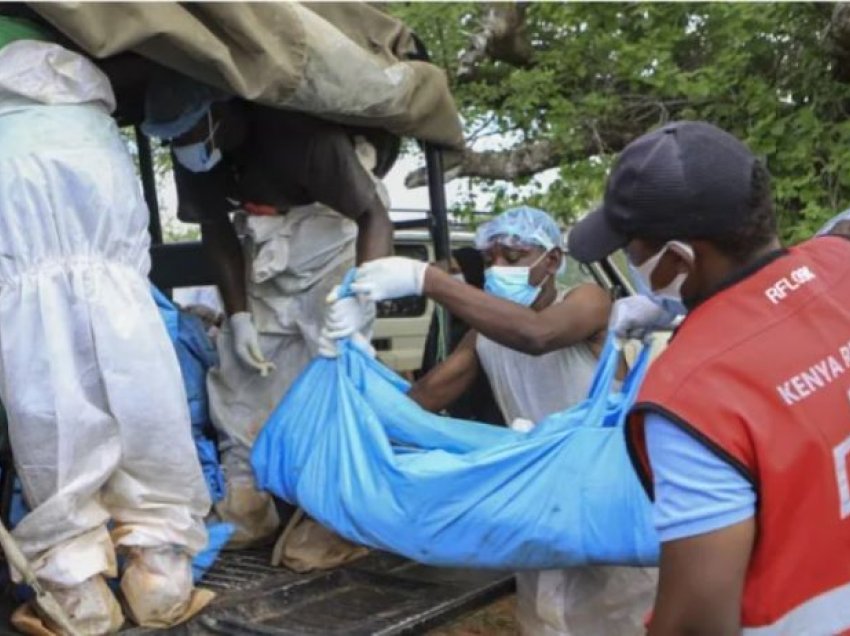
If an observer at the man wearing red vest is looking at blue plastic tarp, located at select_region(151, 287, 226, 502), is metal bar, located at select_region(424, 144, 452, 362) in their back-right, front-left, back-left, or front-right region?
front-right

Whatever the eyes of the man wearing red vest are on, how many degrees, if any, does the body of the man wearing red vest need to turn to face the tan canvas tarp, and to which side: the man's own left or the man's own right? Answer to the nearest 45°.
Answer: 0° — they already face it

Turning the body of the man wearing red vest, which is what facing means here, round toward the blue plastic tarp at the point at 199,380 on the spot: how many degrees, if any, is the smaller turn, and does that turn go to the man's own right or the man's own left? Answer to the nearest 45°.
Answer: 0° — they already face it

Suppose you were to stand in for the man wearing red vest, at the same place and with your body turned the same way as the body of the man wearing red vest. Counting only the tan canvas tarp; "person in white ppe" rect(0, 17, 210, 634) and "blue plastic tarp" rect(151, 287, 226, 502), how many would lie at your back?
0

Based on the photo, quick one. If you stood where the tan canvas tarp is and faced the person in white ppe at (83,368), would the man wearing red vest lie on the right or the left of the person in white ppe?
left

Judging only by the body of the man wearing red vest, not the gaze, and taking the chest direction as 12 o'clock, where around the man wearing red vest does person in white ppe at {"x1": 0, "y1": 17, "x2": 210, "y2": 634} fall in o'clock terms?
The person in white ppe is roughly at 11 o'clock from the man wearing red vest.

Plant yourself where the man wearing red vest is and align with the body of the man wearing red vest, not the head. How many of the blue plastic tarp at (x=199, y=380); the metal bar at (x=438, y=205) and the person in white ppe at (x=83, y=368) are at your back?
0

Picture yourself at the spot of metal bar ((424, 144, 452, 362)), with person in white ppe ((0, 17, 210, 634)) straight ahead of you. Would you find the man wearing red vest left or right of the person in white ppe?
left

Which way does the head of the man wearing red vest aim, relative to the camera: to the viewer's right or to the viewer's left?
to the viewer's left

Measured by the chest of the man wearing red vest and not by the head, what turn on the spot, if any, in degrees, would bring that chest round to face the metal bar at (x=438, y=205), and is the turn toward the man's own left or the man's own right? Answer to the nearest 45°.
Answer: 0° — they already face it

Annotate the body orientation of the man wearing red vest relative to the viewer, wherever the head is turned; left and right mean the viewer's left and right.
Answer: facing away from the viewer and to the left of the viewer
